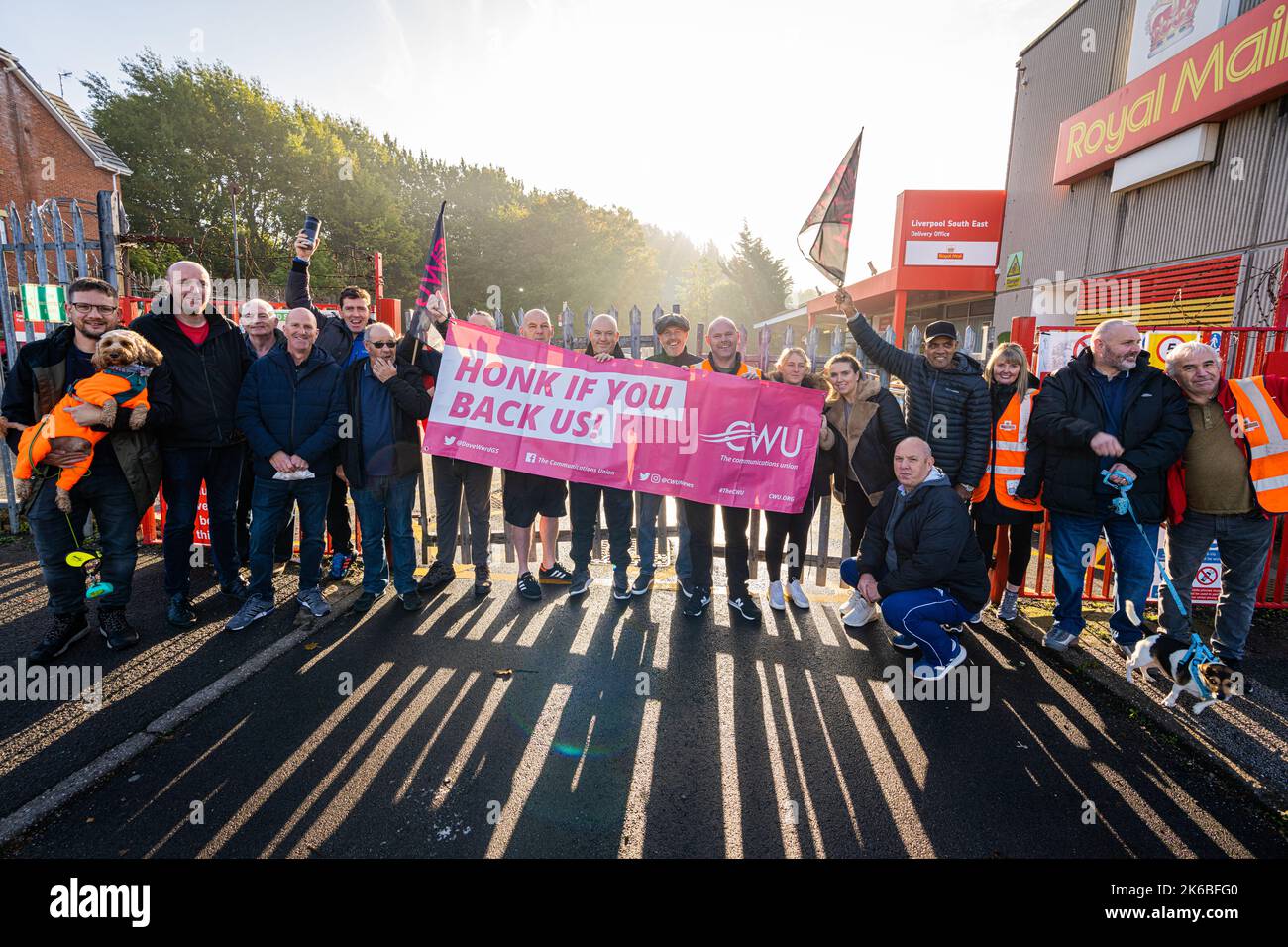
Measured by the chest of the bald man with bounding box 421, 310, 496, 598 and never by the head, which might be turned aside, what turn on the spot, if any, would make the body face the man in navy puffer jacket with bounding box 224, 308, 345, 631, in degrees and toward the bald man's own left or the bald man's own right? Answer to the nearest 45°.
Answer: approximately 90° to the bald man's own right

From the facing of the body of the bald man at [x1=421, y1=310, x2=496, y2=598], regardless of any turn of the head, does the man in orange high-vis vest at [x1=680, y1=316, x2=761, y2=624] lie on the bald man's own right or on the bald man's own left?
on the bald man's own left

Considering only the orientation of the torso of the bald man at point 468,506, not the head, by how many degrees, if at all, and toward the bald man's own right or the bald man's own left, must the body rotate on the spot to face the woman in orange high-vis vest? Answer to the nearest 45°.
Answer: approximately 45° to the bald man's own left

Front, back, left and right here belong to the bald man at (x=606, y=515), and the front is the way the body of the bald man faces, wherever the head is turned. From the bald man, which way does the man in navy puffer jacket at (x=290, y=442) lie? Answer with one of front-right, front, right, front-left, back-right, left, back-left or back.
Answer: right

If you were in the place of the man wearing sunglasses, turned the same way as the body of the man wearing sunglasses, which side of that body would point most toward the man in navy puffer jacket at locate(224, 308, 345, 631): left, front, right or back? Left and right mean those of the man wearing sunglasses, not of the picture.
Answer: right
